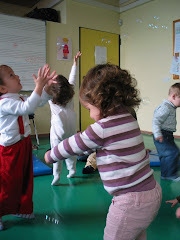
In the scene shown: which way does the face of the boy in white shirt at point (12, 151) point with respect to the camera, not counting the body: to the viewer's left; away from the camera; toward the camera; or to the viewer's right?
to the viewer's right

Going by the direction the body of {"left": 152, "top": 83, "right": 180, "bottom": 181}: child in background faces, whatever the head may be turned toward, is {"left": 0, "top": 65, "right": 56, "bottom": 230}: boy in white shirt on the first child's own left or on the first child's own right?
on the first child's own right

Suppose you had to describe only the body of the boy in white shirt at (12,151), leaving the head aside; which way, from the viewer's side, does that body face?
to the viewer's right

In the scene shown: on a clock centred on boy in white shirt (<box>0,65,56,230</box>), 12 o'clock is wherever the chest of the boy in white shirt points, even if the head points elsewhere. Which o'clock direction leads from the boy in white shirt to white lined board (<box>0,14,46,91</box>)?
The white lined board is roughly at 9 o'clock from the boy in white shirt.

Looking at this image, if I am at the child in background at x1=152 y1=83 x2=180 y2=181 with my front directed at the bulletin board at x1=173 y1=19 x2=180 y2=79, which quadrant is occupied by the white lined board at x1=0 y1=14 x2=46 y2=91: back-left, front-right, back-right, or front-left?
front-left

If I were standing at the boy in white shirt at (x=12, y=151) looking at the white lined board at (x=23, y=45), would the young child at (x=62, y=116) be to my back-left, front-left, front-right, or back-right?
front-right

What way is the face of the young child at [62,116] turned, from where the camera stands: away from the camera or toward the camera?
away from the camera
